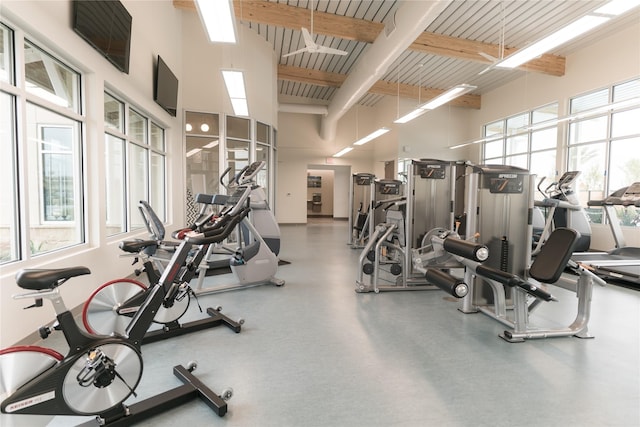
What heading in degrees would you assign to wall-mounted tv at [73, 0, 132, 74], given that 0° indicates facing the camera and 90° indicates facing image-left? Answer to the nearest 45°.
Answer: approximately 315°

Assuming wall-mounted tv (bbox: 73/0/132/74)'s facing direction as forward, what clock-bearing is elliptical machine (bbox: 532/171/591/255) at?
The elliptical machine is roughly at 11 o'clock from the wall-mounted tv.

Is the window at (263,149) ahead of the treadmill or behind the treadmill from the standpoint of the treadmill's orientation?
behind

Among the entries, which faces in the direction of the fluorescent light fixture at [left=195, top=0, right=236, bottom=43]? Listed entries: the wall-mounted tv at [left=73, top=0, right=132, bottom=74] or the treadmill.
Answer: the wall-mounted tv

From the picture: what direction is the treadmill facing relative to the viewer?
to the viewer's right

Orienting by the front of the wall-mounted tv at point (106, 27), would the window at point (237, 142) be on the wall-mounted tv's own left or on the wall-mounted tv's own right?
on the wall-mounted tv's own left

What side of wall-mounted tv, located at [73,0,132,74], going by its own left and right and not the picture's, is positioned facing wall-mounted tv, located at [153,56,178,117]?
left

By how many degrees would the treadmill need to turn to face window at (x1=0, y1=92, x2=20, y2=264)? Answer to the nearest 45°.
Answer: approximately 135° to its right

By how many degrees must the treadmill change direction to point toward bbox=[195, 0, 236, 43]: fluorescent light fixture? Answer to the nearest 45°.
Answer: approximately 135° to its right
